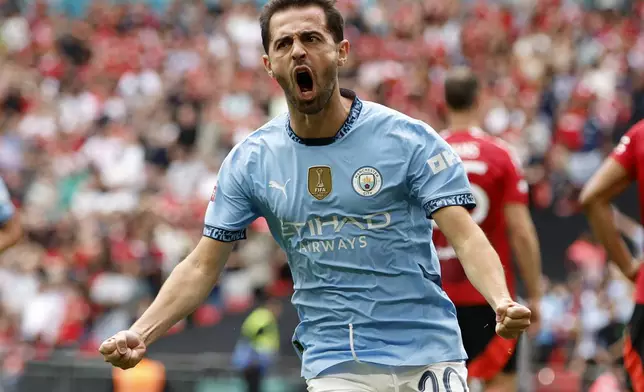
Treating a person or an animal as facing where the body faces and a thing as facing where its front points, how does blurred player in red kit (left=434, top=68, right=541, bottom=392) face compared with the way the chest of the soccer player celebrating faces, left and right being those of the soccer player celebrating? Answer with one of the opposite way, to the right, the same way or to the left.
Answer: the opposite way

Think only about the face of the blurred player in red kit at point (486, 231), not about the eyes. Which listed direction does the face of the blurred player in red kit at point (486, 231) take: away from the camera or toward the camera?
away from the camera

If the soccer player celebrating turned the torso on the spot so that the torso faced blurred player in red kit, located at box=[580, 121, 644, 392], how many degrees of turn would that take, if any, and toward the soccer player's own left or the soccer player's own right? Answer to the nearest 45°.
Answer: approximately 135° to the soccer player's own left

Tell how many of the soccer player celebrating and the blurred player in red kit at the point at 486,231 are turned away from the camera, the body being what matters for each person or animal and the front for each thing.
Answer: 1

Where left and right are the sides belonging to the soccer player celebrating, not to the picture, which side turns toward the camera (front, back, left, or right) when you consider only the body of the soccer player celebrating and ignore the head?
front

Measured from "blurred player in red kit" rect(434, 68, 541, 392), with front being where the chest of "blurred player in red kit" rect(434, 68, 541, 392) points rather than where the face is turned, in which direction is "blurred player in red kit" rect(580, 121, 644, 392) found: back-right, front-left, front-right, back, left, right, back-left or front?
back-right

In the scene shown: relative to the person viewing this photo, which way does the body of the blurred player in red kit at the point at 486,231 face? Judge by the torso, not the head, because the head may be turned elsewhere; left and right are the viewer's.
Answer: facing away from the viewer
